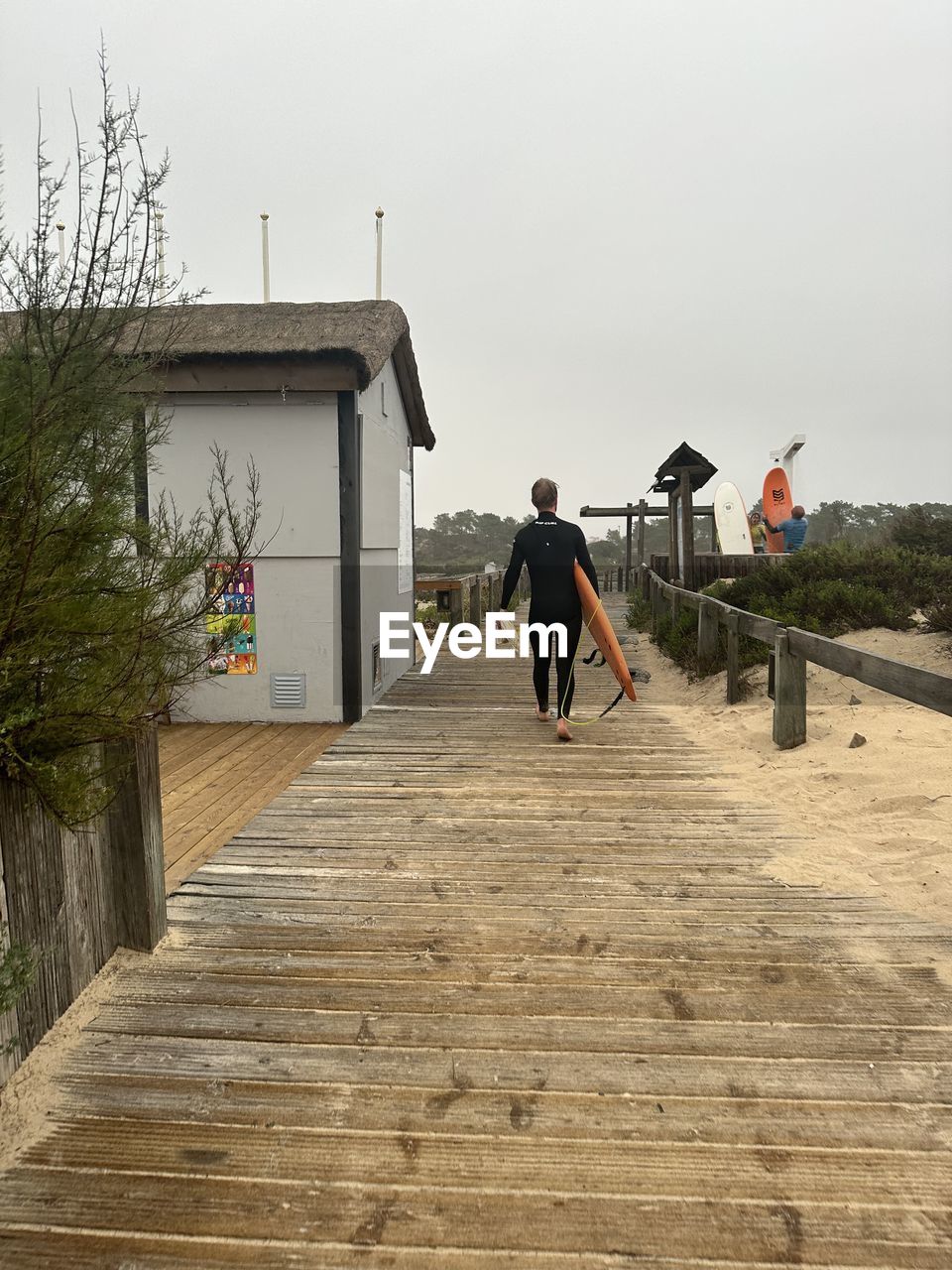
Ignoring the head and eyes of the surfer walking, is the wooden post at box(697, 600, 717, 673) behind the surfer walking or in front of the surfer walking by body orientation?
in front

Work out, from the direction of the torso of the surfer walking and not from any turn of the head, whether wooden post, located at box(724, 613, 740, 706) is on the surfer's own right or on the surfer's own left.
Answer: on the surfer's own right

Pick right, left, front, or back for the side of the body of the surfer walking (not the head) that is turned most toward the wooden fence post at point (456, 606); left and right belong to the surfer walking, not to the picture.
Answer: front

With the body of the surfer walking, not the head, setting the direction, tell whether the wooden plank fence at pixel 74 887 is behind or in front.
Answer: behind

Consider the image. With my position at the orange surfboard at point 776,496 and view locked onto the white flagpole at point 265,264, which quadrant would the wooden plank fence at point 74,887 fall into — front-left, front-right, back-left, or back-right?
front-left

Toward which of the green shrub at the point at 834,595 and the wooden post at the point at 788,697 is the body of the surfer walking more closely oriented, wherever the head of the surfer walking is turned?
the green shrub

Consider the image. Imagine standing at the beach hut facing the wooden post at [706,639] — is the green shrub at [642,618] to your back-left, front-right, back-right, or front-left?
front-left

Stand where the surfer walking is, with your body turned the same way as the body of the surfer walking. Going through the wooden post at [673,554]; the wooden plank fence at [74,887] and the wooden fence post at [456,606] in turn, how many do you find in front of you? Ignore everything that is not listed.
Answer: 2

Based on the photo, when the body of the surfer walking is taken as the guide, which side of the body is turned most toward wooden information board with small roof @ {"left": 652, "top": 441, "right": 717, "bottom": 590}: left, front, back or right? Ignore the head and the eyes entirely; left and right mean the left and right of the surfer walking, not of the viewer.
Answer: front

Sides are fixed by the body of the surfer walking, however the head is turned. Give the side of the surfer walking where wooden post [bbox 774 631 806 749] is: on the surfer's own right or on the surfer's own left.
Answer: on the surfer's own right

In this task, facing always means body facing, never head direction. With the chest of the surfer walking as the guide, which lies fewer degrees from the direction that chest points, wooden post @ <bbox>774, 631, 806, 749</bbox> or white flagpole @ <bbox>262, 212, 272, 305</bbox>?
the white flagpole

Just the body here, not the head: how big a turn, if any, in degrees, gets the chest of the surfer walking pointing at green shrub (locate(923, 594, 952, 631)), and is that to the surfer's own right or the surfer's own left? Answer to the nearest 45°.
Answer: approximately 45° to the surfer's own right

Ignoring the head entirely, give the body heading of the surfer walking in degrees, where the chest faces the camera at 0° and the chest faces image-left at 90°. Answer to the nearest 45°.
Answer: approximately 180°

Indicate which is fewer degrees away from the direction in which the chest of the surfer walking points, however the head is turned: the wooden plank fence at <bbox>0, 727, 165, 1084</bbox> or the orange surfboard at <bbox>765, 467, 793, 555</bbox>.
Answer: the orange surfboard

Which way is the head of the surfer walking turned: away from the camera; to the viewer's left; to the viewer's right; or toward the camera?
away from the camera

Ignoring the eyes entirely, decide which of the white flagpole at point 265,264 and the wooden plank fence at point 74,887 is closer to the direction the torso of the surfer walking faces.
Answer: the white flagpole

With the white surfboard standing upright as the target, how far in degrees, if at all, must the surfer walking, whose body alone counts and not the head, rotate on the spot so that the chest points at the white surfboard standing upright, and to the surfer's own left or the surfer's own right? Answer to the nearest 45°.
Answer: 0° — they already face it
